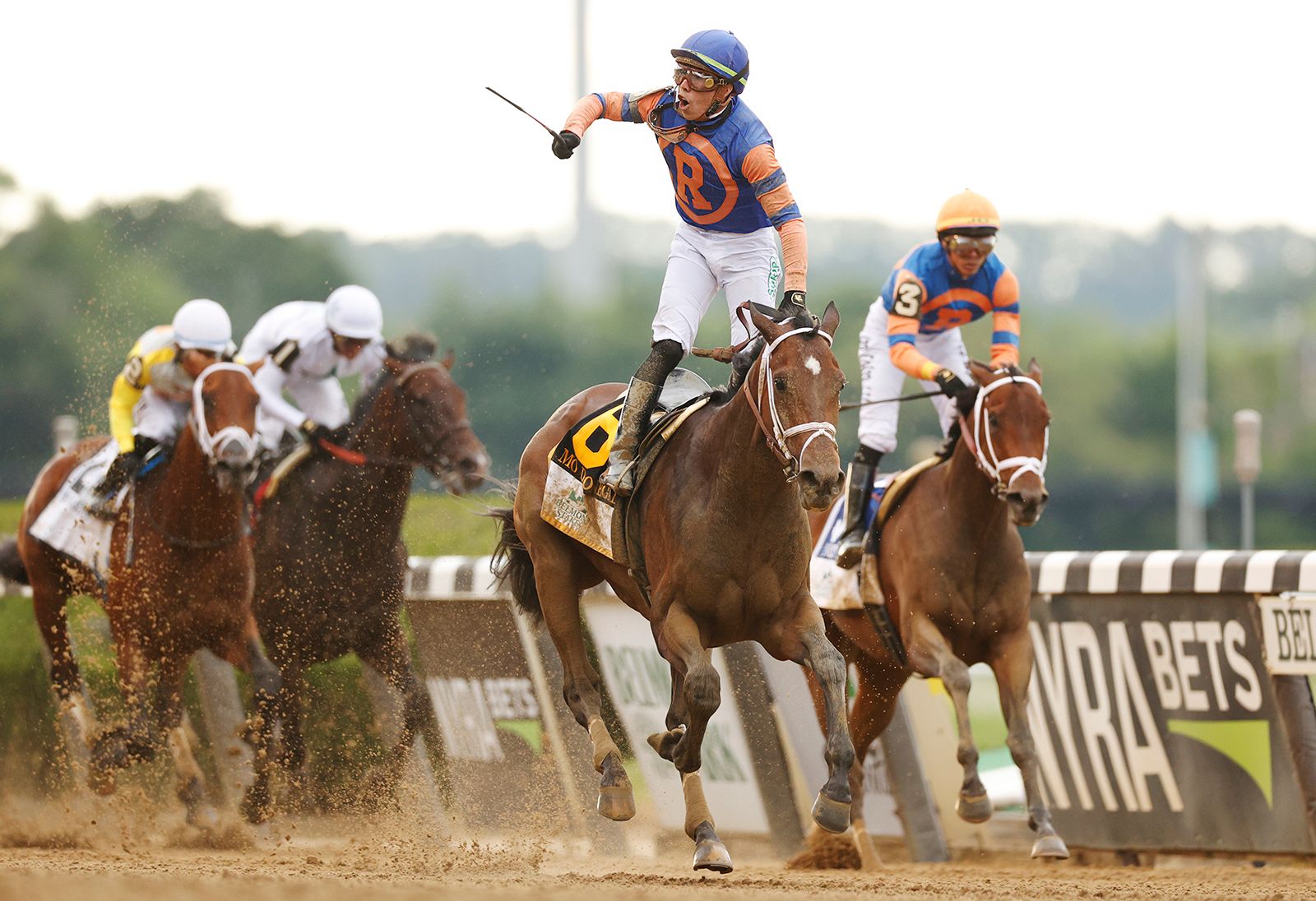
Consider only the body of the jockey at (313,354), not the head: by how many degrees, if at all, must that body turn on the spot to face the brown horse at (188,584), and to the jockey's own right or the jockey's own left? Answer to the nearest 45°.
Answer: approximately 90° to the jockey's own right

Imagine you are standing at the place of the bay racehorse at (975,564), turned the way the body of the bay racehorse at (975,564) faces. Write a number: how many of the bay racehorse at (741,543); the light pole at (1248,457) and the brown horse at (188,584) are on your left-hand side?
1

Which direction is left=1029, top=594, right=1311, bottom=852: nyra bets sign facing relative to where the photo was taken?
toward the camera

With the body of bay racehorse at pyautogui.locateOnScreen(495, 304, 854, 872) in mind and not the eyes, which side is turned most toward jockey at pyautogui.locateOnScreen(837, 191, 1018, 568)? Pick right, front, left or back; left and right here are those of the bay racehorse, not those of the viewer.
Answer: left

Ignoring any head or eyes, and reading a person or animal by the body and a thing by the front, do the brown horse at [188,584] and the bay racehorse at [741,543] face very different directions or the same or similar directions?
same or similar directions

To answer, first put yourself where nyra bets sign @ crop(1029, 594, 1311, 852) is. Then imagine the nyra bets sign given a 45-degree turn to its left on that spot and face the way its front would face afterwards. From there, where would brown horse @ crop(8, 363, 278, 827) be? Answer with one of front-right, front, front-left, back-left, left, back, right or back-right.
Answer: back-right

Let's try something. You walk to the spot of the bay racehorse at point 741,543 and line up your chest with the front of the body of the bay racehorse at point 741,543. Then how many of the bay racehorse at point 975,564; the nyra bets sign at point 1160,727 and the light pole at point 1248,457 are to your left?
3

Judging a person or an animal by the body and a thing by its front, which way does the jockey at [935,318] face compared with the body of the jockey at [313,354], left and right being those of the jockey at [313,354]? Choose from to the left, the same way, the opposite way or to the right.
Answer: the same way

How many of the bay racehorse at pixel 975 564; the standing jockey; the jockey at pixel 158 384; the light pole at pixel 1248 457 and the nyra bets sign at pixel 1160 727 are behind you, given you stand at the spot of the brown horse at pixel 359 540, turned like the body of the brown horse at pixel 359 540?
1

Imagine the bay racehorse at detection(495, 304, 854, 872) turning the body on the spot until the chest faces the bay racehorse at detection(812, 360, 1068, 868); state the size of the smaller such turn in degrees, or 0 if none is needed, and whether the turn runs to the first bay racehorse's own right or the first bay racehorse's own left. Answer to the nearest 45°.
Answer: approximately 90° to the first bay racehorse's own left

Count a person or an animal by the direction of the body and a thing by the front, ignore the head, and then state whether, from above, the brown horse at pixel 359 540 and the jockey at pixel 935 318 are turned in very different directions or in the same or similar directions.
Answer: same or similar directions

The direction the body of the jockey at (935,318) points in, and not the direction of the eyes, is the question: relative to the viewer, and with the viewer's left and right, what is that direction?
facing the viewer and to the right of the viewer

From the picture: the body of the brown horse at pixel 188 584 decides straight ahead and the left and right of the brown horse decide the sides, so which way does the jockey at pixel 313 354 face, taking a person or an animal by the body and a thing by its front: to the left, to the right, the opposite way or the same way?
the same way

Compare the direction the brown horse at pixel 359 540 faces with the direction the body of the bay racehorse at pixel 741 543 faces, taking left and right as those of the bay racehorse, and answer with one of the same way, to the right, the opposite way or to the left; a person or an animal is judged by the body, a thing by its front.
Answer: the same way
